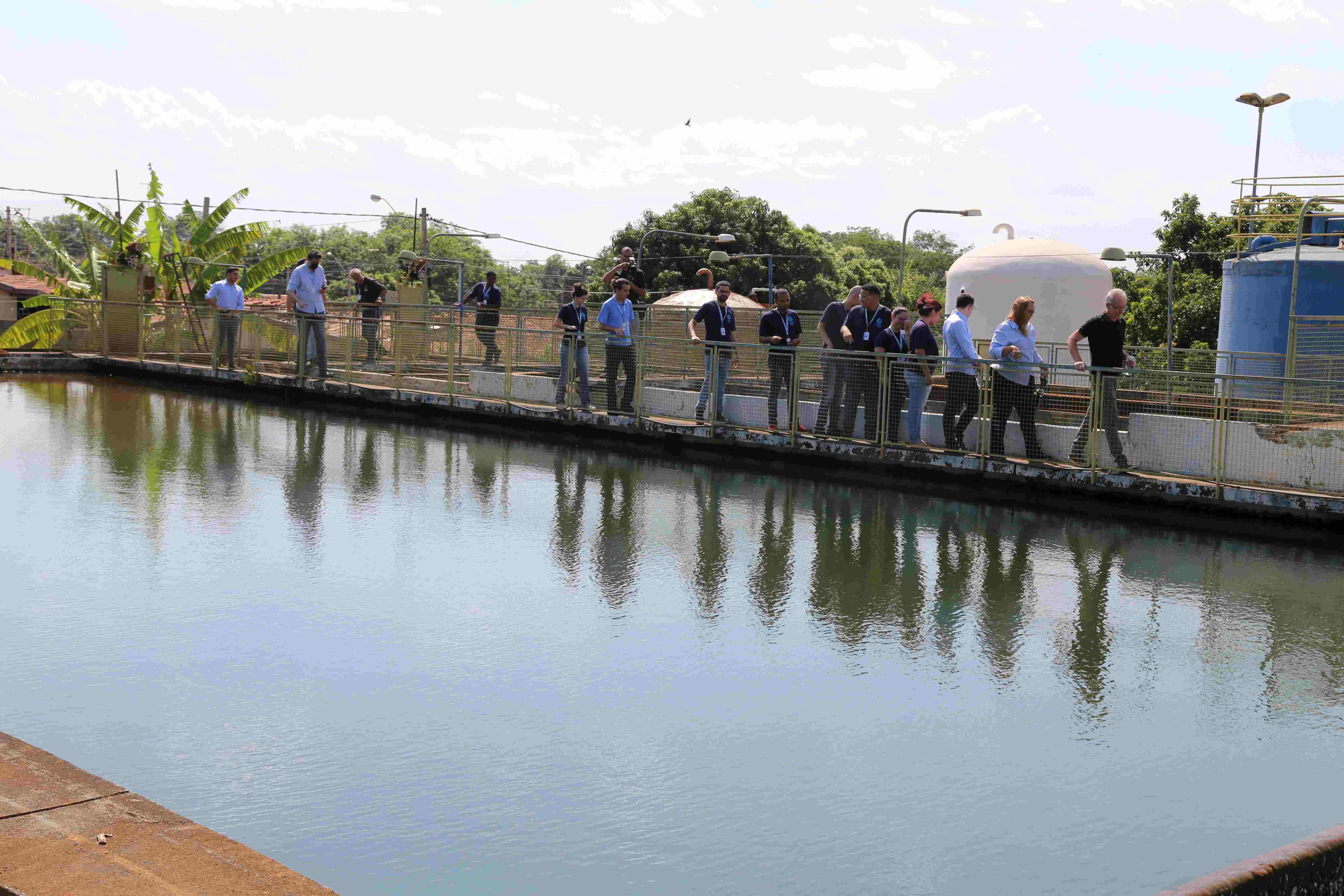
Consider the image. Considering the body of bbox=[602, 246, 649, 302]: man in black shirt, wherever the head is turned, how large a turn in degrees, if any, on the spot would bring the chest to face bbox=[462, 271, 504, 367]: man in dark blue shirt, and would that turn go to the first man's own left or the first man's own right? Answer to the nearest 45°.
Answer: approximately 135° to the first man's own right

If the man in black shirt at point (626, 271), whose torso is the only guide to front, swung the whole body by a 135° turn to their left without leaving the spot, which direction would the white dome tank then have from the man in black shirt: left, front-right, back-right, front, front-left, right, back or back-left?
front

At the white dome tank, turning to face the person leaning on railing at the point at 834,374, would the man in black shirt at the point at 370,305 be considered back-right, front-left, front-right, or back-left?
front-right

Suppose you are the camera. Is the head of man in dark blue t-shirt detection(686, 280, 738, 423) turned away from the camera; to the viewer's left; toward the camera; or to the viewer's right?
toward the camera

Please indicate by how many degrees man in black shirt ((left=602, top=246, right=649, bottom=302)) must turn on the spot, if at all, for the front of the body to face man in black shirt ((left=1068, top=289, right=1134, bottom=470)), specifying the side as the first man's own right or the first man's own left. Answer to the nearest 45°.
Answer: approximately 45° to the first man's own left

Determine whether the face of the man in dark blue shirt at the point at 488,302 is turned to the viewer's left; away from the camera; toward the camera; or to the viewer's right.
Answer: toward the camera

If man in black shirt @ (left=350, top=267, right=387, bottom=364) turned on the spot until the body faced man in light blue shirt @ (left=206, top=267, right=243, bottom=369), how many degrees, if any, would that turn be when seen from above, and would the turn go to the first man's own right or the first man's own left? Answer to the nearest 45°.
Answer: approximately 90° to the first man's own right

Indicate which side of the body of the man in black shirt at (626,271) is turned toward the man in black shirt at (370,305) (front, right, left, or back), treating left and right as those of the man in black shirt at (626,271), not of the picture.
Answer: right

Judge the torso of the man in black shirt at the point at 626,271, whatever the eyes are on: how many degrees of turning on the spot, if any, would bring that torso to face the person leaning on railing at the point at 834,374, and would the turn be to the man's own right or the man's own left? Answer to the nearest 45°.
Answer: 0° — they already face them

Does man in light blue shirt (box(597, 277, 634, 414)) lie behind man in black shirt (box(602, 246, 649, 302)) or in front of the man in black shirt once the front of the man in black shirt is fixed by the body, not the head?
in front

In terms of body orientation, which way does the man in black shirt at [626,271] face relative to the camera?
toward the camera

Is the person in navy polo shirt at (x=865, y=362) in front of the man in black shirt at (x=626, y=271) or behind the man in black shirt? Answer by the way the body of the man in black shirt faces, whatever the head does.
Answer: in front

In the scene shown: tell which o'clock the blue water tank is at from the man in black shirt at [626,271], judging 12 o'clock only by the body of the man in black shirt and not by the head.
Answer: The blue water tank is roughly at 9 o'clock from the man in black shirt.

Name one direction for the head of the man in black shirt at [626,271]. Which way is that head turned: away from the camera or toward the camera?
toward the camera

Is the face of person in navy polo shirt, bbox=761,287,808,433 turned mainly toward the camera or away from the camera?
toward the camera

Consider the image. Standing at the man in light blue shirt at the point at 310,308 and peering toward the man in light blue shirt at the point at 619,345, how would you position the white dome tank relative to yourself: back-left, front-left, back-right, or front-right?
front-left

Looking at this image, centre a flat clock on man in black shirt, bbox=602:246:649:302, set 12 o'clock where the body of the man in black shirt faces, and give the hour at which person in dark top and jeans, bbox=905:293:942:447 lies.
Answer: The person in dark top and jeans is roughly at 11 o'clock from the man in black shirt.
